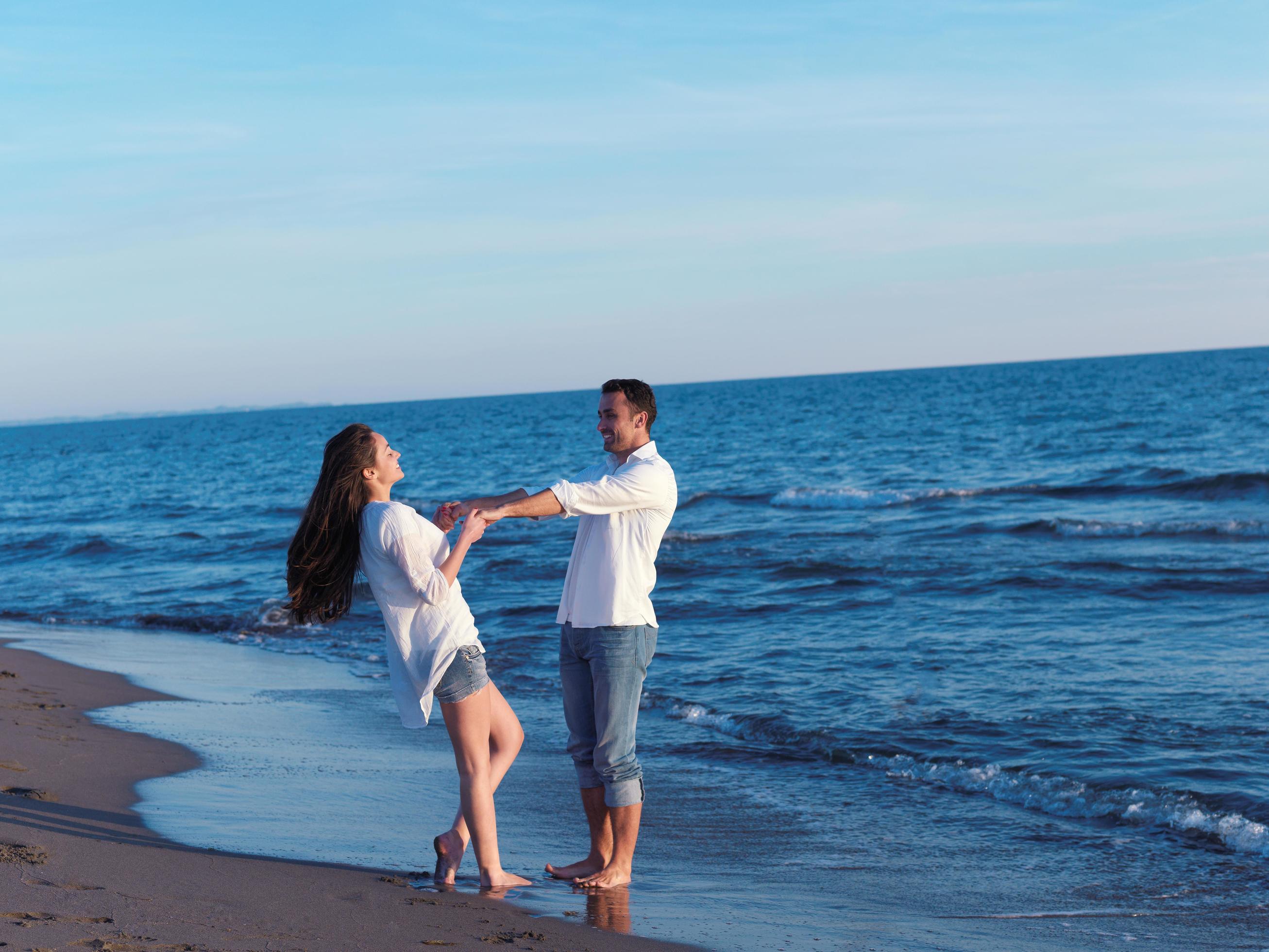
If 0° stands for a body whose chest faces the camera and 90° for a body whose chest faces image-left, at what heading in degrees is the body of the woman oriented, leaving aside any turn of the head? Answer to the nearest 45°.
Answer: approximately 270°

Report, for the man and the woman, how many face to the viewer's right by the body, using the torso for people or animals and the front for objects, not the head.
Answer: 1

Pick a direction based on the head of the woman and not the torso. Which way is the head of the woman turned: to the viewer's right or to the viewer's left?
to the viewer's right

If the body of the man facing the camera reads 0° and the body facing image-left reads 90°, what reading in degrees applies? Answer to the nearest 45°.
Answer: approximately 45°

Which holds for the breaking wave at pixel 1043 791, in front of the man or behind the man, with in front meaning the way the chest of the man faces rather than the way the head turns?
behind

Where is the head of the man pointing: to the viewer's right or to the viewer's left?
to the viewer's left

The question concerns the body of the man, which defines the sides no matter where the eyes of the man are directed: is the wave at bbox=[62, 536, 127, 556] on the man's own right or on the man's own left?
on the man's own right

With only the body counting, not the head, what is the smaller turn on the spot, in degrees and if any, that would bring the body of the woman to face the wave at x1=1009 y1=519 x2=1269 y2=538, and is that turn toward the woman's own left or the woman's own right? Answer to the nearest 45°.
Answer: approximately 45° to the woman's own left

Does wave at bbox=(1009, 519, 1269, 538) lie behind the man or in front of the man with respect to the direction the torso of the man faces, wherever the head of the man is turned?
behind

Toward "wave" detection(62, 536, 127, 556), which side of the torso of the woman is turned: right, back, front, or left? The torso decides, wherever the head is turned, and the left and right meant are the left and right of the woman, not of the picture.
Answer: left
